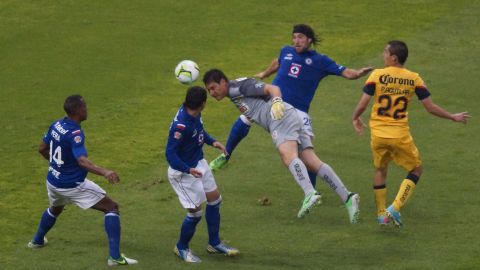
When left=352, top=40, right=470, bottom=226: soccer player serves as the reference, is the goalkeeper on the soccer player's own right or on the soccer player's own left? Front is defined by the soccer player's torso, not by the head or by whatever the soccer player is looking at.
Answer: on the soccer player's own left

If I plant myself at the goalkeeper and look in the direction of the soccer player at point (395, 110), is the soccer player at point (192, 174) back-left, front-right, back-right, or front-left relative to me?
back-right

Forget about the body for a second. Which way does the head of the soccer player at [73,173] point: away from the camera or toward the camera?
away from the camera

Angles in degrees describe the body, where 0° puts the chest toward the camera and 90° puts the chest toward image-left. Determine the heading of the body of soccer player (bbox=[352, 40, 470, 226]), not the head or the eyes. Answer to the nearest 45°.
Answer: approximately 180°
